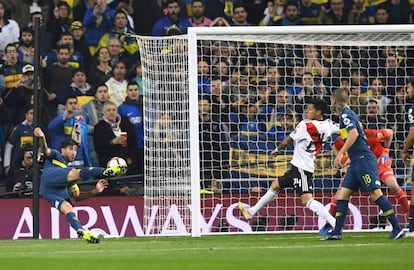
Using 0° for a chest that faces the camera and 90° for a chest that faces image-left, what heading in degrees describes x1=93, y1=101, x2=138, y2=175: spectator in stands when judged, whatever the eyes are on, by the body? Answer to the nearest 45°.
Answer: approximately 0°

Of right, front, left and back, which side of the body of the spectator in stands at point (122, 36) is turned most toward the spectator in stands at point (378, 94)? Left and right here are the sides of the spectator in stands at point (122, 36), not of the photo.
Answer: left

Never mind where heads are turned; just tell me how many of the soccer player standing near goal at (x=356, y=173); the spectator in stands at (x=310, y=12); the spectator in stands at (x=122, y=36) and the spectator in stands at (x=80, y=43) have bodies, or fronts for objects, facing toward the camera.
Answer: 3
